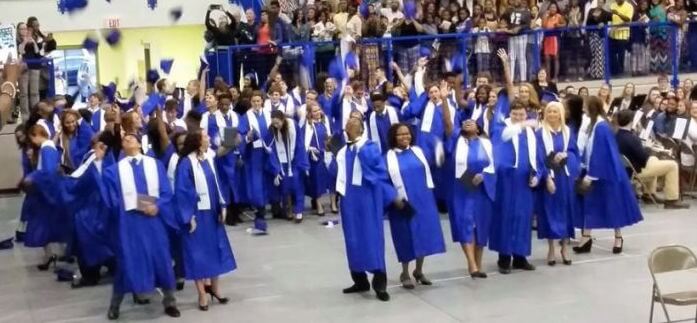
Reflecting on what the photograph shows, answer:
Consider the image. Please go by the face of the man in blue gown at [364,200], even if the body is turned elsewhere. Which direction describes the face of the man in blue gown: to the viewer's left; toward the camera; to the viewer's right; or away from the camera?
toward the camera

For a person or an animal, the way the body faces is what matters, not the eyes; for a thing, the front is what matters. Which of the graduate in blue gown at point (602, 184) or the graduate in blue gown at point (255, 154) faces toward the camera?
the graduate in blue gown at point (255, 154)

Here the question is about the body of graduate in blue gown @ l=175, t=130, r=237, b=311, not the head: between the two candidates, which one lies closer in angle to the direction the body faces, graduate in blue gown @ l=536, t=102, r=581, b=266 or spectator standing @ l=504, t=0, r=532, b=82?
the graduate in blue gown

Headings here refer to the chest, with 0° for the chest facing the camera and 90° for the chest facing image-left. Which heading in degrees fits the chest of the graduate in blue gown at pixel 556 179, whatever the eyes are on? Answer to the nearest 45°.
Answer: approximately 0°

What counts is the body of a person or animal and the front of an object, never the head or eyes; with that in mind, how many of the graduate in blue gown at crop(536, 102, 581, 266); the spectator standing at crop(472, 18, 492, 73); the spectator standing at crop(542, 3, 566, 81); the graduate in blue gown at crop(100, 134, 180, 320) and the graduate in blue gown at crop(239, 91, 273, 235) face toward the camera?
5

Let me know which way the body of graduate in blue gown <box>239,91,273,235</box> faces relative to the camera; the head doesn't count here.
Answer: toward the camera

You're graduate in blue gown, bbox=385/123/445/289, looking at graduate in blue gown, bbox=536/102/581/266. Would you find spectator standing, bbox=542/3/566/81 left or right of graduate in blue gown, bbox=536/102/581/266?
left

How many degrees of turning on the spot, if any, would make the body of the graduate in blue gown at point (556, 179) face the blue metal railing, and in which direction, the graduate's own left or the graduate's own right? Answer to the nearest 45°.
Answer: approximately 180°

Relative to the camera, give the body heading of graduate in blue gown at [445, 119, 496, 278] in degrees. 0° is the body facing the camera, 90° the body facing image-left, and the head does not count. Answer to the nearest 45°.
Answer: approximately 0°

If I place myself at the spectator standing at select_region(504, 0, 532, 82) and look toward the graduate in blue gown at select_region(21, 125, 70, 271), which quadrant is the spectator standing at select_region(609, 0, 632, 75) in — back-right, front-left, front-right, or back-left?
back-left

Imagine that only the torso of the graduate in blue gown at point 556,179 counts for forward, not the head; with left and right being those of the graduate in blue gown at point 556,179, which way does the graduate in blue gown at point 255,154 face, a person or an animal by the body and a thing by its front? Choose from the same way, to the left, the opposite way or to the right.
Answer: the same way
